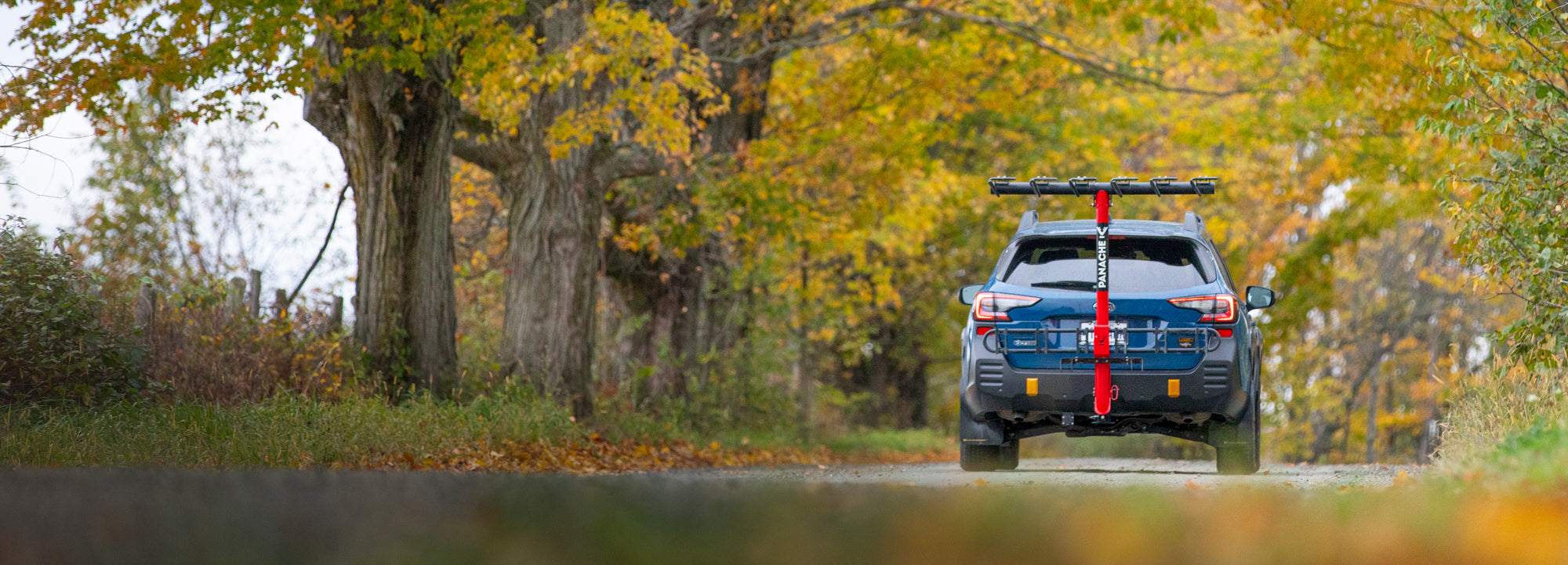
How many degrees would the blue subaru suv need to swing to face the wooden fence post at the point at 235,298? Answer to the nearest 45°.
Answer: approximately 90° to its left

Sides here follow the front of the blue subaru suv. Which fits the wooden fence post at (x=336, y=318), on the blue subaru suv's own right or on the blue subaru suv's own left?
on the blue subaru suv's own left

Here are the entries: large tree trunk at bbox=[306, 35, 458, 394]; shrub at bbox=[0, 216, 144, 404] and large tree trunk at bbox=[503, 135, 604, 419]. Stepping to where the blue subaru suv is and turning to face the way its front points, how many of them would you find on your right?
0

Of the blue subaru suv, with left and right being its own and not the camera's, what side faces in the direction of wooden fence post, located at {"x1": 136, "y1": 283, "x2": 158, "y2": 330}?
left

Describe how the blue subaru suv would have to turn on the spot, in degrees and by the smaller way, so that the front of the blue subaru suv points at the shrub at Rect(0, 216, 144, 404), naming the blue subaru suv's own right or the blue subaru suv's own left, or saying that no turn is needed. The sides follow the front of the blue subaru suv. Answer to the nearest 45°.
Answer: approximately 90° to the blue subaru suv's own left

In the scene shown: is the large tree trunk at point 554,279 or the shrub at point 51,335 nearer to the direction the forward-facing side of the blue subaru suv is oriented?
the large tree trunk

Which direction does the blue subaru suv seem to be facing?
away from the camera
